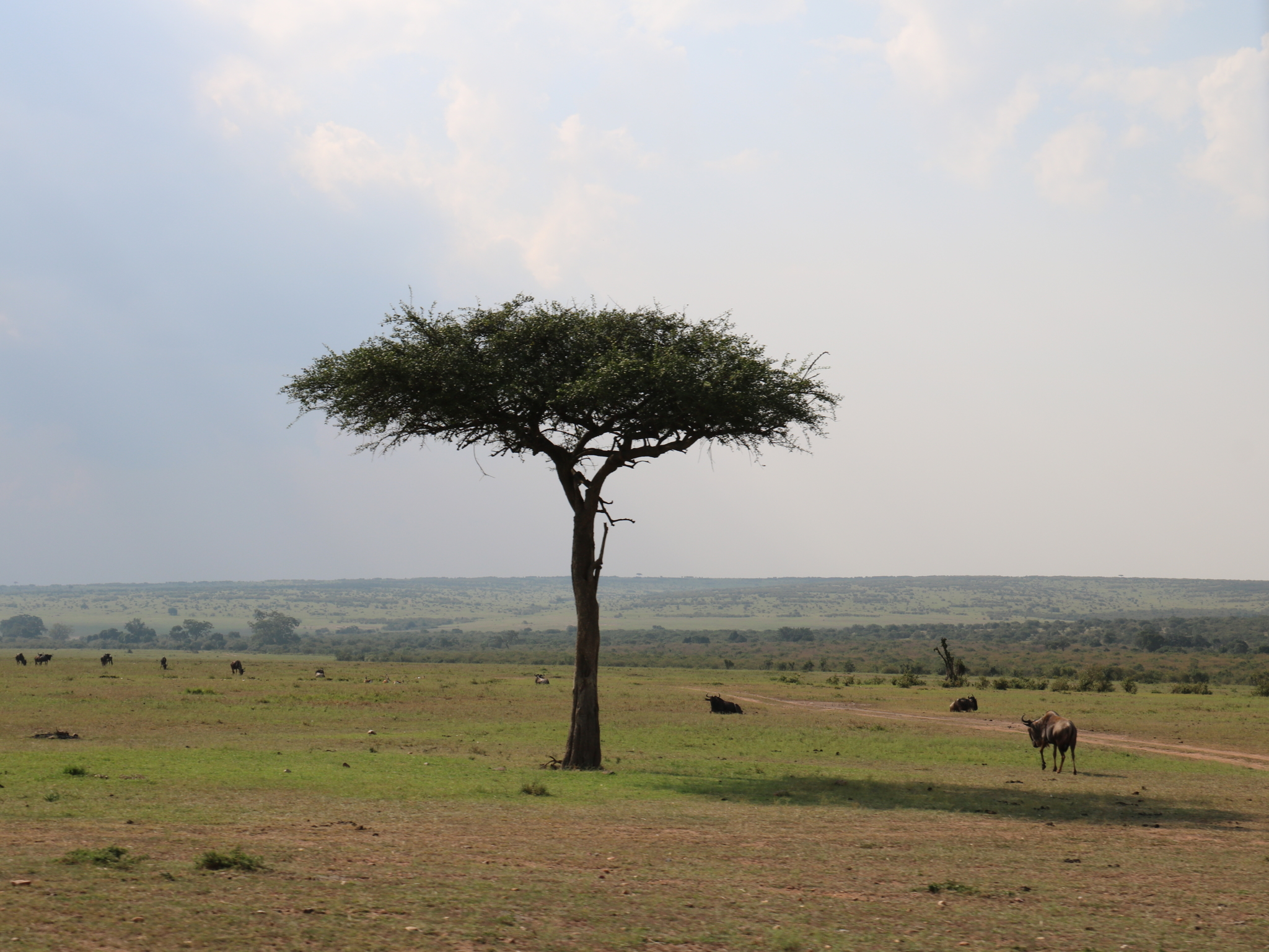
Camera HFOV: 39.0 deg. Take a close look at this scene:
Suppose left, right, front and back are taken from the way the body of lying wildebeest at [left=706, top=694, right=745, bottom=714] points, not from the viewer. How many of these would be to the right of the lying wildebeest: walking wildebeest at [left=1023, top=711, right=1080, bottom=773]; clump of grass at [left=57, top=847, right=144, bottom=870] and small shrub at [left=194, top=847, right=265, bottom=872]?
0

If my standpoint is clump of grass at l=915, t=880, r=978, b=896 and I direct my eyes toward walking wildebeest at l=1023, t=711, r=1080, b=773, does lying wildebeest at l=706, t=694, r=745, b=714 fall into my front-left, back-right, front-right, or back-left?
front-left

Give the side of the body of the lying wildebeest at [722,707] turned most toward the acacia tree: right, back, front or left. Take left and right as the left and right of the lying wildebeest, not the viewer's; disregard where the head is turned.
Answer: left

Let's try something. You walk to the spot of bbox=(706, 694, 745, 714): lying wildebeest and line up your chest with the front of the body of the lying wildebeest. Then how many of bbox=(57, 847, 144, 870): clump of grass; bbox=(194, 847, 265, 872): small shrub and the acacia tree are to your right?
0

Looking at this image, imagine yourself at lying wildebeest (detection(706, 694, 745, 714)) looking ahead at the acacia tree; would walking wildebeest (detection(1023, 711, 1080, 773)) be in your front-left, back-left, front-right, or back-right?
front-left

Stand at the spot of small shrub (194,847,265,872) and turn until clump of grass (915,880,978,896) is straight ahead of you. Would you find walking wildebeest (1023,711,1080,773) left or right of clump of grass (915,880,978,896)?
left

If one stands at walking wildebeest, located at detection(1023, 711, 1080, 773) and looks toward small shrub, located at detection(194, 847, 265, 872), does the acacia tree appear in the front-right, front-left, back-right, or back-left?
front-right

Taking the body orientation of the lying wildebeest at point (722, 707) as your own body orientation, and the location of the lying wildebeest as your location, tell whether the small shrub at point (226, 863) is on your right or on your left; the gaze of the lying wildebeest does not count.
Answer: on your left

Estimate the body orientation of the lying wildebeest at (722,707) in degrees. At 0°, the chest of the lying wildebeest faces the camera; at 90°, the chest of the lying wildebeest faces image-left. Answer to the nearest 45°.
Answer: approximately 90°

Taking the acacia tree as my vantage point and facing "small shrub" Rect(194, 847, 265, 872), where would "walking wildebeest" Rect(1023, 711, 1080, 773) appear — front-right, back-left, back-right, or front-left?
back-left

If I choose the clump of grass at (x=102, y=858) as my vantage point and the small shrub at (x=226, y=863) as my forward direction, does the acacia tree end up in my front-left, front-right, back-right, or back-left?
front-left

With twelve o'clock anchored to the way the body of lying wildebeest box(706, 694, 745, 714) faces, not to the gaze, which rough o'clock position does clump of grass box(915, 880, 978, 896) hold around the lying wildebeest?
The clump of grass is roughly at 9 o'clock from the lying wildebeest.

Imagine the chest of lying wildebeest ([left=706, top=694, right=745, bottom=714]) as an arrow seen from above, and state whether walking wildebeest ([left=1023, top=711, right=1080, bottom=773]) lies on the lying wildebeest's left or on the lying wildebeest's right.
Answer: on the lying wildebeest's left

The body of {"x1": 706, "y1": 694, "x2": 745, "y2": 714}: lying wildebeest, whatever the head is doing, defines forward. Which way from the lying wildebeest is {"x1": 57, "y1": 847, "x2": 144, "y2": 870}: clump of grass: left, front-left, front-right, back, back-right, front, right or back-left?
left

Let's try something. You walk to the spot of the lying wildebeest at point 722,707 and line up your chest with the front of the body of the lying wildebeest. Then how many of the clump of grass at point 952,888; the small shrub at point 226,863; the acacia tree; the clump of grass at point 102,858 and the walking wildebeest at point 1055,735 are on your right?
0
